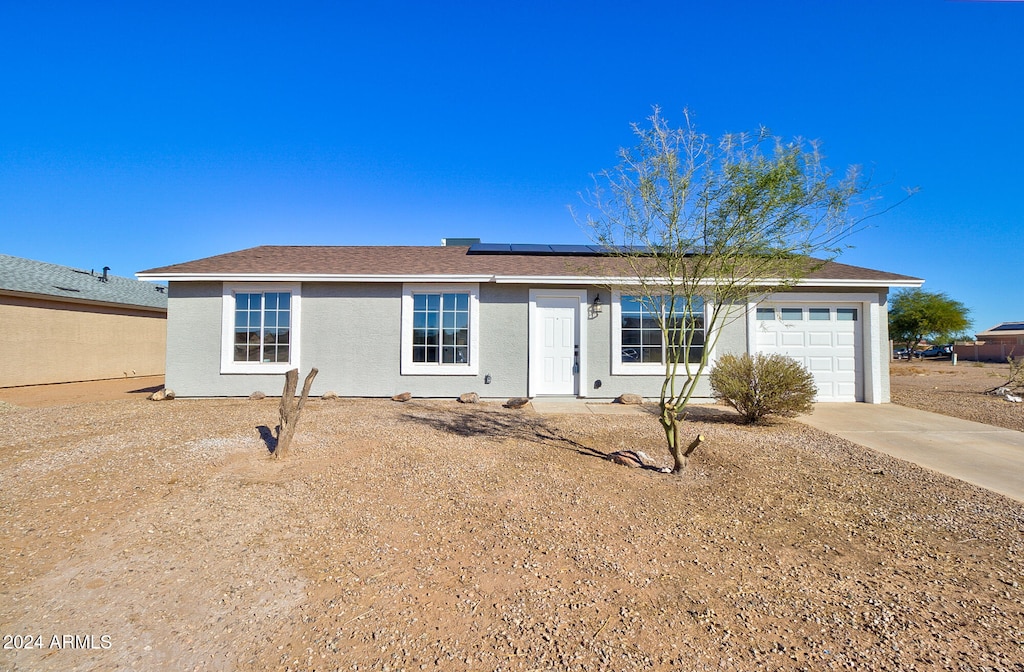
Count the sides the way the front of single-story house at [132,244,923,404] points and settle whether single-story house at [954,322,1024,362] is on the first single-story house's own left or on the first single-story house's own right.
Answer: on the first single-story house's own left

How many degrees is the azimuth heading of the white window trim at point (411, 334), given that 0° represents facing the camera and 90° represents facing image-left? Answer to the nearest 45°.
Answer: approximately 0°

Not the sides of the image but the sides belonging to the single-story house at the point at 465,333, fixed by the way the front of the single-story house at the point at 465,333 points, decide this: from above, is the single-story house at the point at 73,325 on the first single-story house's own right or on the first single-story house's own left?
on the first single-story house's own right

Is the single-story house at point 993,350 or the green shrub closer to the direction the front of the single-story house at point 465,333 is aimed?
the green shrub

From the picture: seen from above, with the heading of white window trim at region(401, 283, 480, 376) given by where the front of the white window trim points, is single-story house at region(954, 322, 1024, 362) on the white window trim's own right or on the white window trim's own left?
on the white window trim's own left

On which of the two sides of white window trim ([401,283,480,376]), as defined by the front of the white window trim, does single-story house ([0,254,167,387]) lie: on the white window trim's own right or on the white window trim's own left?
on the white window trim's own right

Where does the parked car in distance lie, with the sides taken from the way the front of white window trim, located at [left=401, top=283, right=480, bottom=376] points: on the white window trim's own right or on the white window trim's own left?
on the white window trim's own left
